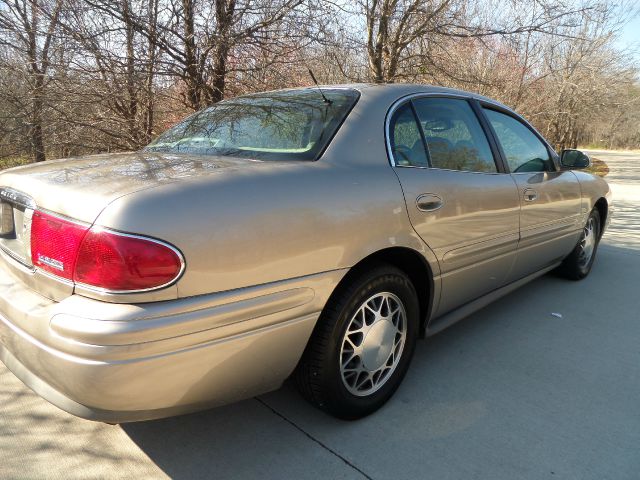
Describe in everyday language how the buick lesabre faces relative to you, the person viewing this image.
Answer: facing away from the viewer and to the right of the viewer

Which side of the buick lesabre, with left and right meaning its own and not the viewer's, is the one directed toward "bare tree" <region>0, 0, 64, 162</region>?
left
